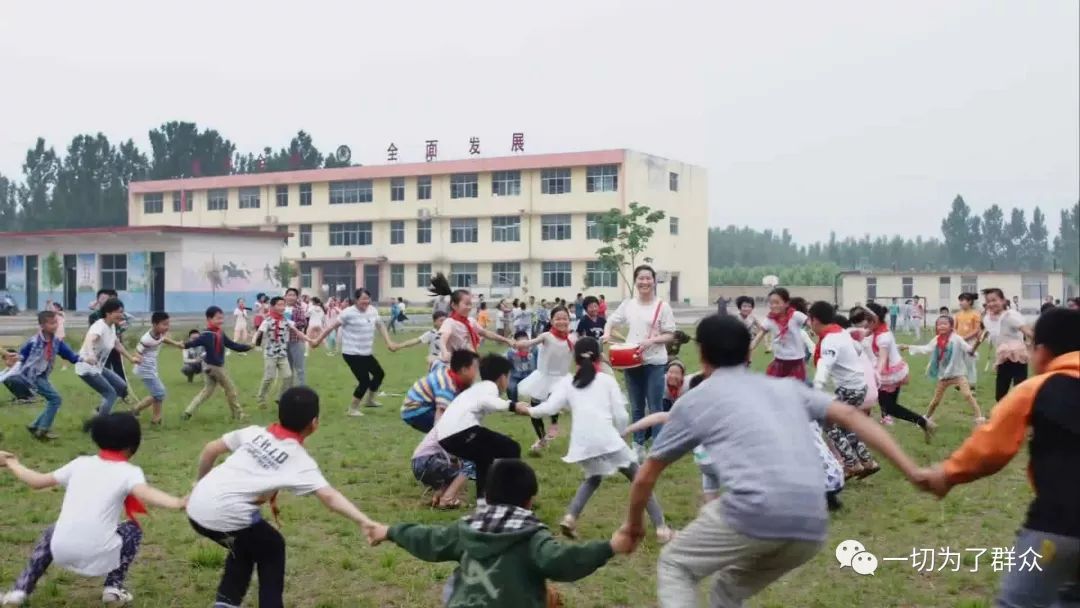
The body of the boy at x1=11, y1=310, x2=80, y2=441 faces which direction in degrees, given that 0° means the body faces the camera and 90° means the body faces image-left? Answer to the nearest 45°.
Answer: approximately 315°

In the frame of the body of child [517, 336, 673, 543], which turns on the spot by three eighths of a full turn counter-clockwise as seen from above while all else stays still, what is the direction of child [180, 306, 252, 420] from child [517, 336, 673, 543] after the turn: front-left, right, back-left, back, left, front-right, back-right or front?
right

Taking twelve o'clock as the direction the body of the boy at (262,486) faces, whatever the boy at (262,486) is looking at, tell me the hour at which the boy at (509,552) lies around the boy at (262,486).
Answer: the boy at (509,552) is roughly at 3 o'clock from the boy at (262,486).

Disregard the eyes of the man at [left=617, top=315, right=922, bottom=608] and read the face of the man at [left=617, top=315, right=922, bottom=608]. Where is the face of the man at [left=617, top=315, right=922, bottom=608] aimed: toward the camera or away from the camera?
away from the camera

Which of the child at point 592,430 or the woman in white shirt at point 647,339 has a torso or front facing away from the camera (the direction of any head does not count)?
the child

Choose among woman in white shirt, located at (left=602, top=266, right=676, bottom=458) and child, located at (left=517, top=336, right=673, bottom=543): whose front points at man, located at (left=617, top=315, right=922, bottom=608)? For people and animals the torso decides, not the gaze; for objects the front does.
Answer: the woman in white shirt

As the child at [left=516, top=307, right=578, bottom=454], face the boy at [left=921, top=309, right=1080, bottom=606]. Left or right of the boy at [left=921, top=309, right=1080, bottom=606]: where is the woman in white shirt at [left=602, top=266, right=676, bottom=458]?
left

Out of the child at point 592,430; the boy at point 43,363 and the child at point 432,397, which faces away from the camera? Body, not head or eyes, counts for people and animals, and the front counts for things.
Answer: the child at point 592,430

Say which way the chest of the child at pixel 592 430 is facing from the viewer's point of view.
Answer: away from the camera

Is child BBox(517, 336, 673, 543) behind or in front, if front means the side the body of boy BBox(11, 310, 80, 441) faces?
in front

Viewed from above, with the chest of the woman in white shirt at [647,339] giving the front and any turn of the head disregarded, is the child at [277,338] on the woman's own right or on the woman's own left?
on the woman's own right

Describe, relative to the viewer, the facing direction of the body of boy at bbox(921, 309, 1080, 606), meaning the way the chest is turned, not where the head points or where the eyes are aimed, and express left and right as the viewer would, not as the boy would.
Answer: facing away from the viewer and to the left of the viewer

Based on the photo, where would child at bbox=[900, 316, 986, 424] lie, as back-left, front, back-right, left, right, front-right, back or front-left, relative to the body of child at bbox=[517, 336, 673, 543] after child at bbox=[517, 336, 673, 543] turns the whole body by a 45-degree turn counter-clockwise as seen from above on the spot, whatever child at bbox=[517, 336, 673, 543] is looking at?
right
